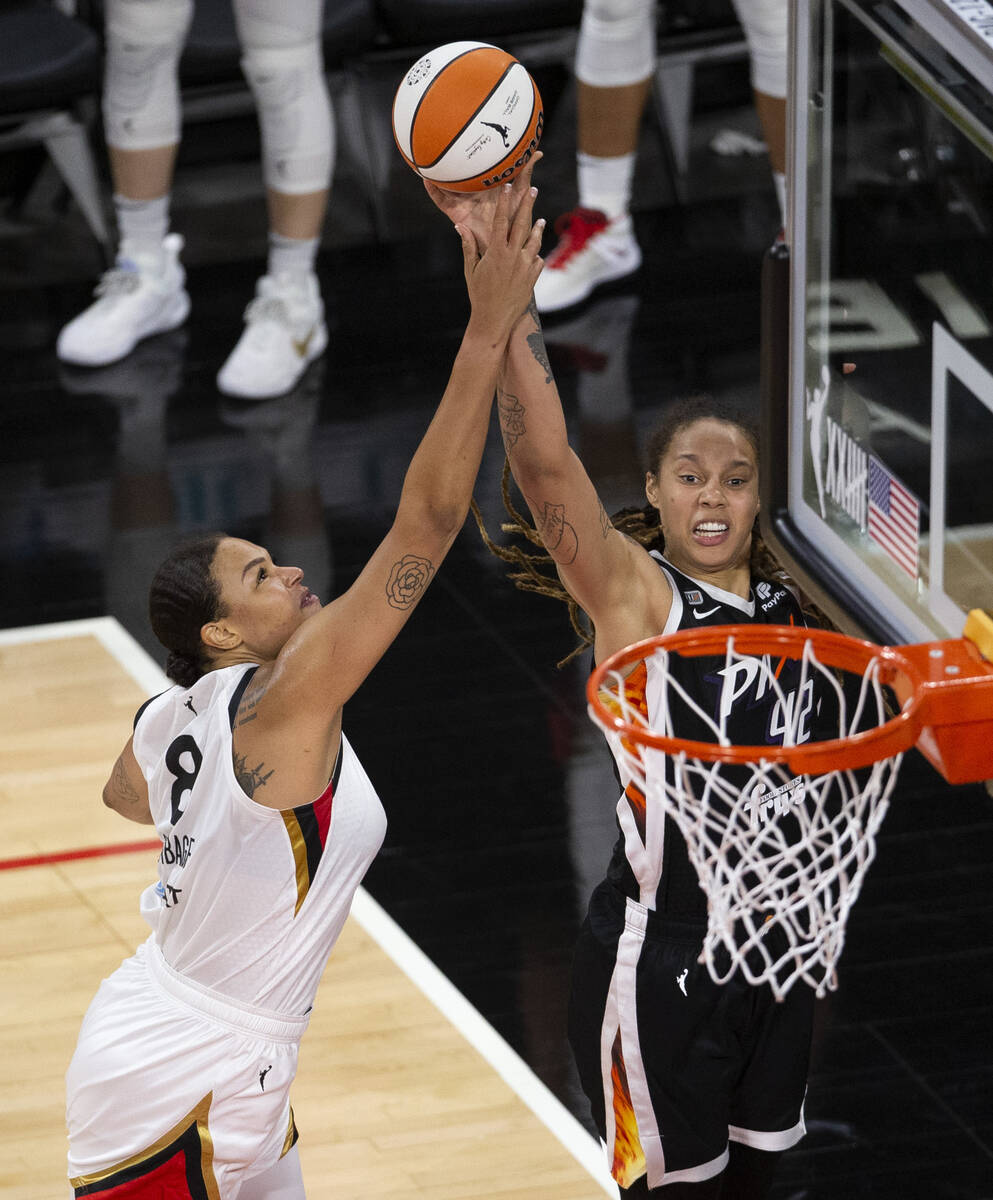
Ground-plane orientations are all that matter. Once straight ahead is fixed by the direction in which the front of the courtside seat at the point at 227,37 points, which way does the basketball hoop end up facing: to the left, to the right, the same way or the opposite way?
to the right

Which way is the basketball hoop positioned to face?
to the viewer's left

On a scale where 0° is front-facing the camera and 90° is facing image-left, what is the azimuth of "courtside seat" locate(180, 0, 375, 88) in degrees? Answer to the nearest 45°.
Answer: approximately 0°

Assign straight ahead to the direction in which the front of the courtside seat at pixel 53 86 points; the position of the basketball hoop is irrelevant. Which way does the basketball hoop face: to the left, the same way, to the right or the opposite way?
to the right

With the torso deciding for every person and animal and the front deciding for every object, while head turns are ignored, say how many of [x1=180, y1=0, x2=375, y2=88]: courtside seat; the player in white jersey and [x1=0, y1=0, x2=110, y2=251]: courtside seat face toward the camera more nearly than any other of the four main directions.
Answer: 2

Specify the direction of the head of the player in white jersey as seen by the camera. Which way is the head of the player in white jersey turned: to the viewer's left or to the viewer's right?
to the viewer's right
